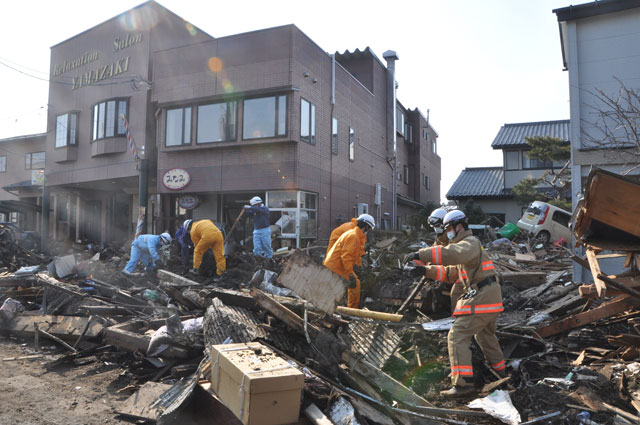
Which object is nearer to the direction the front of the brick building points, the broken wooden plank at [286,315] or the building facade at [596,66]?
the broken wooden plank

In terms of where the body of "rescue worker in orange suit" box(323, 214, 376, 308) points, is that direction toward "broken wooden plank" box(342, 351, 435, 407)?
no

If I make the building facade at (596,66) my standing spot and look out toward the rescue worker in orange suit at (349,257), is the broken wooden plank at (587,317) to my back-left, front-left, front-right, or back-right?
front-left

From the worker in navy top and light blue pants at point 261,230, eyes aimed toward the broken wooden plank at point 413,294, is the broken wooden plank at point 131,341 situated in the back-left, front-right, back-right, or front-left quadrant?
front-right

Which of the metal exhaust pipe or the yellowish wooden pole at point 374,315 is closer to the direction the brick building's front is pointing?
the yellowish wooden pole

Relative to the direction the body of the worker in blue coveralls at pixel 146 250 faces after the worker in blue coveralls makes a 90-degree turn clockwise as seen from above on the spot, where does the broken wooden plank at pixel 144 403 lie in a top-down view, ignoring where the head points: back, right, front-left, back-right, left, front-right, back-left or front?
front

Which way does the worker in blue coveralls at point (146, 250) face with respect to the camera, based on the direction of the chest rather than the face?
to the viewer's right

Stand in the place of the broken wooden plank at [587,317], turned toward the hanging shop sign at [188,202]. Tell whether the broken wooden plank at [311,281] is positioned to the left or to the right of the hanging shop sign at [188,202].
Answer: left

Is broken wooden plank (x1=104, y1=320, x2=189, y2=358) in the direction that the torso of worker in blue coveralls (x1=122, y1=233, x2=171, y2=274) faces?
no

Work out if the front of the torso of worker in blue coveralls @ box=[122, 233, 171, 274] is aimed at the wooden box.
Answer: no

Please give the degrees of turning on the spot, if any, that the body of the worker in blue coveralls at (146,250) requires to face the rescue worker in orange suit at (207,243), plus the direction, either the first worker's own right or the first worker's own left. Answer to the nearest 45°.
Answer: approximately 45° to the first worker's own right

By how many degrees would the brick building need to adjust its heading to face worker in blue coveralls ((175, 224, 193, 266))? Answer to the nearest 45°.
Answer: approximately 45° to its left
